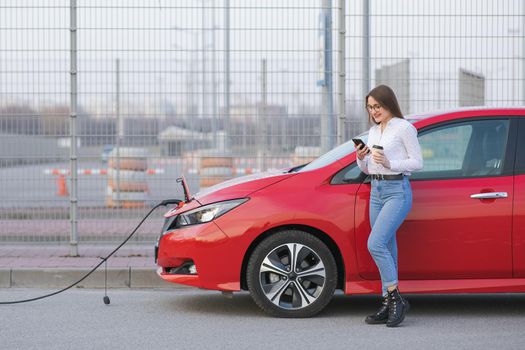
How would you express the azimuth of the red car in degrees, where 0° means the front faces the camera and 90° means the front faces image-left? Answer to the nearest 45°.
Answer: approximately 90°

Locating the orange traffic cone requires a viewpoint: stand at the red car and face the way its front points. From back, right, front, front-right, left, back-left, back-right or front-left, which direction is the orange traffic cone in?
front-right

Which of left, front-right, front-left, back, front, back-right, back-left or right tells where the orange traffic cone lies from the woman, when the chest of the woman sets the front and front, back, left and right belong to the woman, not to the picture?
right

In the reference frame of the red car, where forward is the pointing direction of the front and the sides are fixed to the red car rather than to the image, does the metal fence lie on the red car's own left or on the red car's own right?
on the red car's own right
